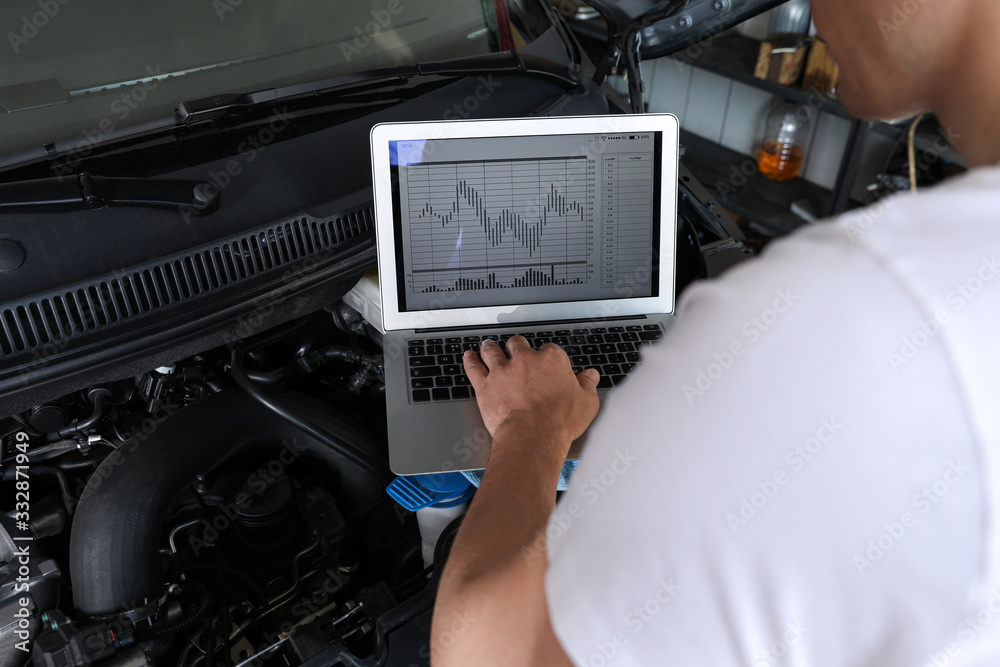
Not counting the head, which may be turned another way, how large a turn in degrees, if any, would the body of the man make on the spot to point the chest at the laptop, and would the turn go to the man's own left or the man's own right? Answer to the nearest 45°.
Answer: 0° — they already face it

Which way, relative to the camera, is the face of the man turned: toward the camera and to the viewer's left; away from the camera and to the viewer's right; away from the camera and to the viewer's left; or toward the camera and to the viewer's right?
away from the camera and to the viewer's left

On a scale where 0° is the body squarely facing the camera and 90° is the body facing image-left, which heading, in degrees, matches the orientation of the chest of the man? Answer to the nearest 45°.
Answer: approximately 135°

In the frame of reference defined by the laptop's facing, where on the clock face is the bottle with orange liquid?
The bottle with orange liquid is roughly at 7 o'clock from the laptop.

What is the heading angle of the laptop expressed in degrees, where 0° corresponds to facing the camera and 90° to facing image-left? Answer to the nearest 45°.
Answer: approximately 0°

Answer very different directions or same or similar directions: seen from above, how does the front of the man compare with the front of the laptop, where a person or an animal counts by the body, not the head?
very different directions

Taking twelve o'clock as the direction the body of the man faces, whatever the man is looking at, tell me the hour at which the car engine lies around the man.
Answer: The car engine is roughly at 11 o'clock from the man.

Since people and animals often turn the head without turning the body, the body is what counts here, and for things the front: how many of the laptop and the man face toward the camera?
1

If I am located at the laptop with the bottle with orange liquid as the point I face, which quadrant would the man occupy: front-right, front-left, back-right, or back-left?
back-right
